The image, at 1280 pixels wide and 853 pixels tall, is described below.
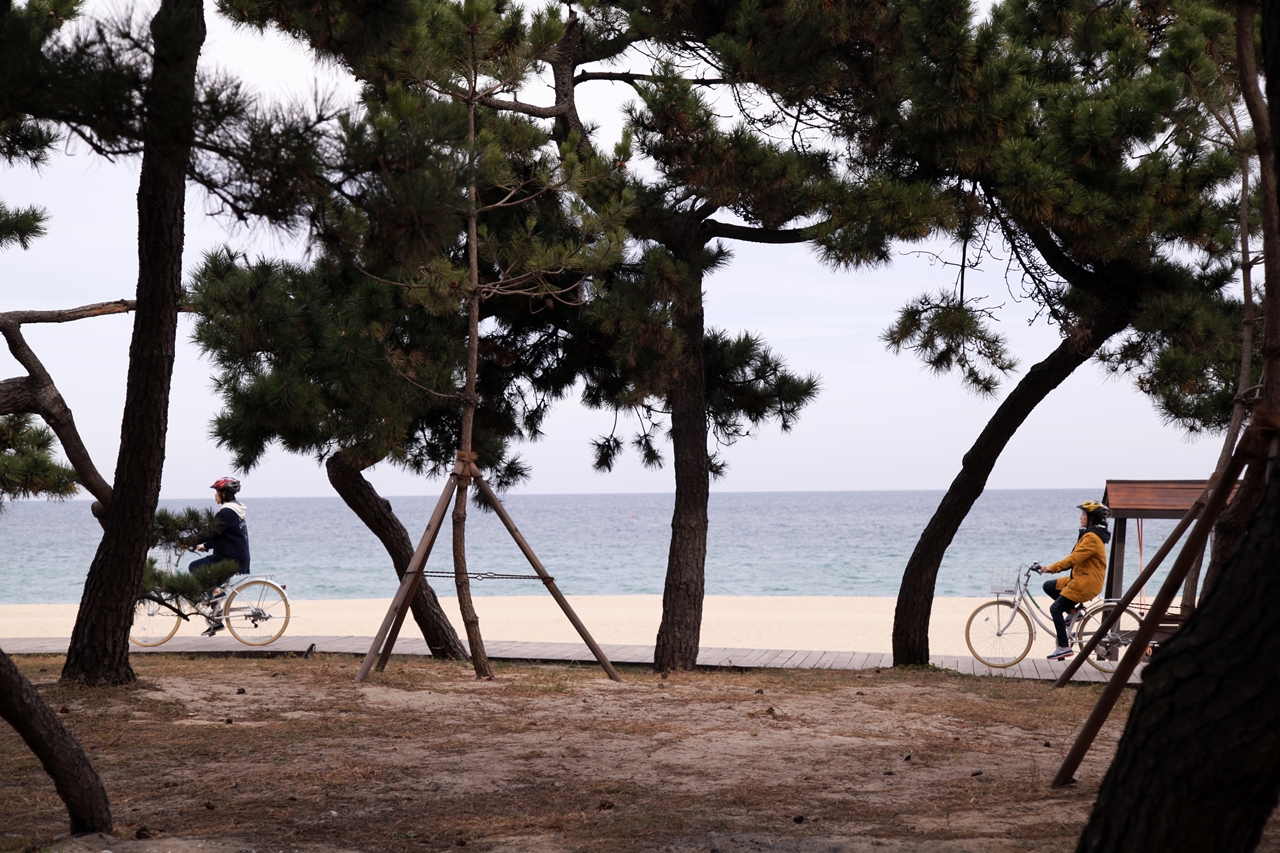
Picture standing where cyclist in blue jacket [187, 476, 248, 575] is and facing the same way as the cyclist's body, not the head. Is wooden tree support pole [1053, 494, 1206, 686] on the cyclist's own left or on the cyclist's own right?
on the cyclist's own left

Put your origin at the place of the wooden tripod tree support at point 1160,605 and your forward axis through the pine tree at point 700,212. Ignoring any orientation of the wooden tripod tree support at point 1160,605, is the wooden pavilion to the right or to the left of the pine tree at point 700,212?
right

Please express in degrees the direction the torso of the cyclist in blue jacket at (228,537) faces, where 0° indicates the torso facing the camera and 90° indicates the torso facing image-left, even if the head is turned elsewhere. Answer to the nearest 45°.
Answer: approximately 90°

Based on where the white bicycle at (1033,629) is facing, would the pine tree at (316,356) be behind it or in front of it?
in front

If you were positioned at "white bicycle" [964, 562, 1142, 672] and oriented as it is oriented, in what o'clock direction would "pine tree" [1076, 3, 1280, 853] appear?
The pine tree is roughly at 9 o'clock from the white bicycle.

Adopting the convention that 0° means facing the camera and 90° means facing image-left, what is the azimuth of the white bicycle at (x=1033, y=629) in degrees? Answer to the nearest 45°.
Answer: approximately 90°

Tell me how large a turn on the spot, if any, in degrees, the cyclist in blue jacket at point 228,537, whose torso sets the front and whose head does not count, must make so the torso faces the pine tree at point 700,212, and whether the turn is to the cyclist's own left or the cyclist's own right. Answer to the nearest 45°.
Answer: approximately 135° to the cyclist's own left

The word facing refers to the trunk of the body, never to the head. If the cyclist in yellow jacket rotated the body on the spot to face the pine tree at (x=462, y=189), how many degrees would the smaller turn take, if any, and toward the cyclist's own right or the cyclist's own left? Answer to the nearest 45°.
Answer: approximately 45° to the cyclist's own left

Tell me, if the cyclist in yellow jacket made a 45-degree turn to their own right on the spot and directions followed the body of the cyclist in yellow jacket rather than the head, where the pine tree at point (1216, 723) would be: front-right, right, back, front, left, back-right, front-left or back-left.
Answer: back-left

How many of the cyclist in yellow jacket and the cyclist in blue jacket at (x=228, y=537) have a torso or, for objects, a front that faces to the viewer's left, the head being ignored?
2

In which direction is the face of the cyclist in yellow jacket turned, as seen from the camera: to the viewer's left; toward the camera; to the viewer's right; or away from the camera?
to the viewer's left

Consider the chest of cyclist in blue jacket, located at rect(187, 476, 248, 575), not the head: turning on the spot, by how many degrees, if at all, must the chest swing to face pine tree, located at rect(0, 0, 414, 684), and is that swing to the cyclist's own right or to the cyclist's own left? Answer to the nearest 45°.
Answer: approximately 90° to the cyclist's own left

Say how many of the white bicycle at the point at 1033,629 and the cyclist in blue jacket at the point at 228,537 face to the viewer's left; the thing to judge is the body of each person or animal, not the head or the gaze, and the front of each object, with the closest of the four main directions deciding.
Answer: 2

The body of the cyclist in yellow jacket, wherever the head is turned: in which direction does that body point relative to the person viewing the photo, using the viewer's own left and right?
facing to the left of the viewer
